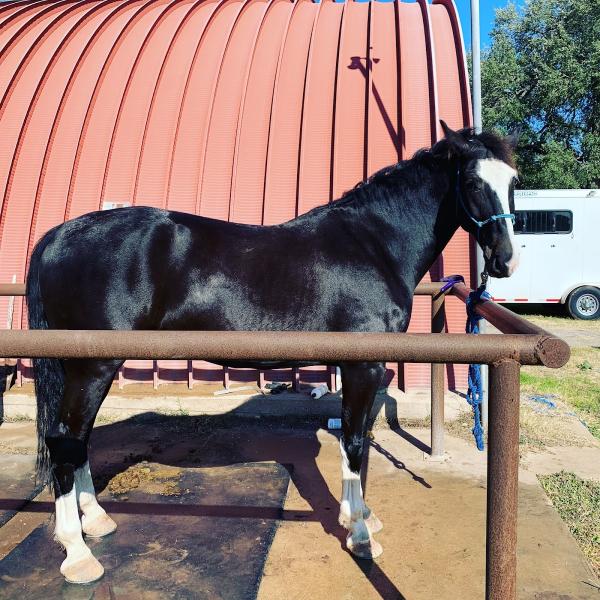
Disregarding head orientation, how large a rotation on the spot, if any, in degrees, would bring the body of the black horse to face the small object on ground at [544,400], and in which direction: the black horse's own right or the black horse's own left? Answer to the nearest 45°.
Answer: approximately 45° to the black horse's own left

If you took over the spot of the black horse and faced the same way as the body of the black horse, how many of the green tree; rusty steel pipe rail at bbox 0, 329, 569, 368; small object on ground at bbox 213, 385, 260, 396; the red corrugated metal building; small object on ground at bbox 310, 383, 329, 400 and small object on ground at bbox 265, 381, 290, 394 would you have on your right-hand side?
1

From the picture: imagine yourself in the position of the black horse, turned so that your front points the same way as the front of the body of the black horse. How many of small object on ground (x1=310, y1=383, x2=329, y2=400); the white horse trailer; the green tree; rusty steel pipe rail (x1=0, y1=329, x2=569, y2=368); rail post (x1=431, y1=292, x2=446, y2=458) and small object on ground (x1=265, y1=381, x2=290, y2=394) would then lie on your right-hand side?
1

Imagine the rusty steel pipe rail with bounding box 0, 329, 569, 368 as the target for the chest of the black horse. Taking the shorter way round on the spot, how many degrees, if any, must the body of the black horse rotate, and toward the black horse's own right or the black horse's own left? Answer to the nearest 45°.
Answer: approximately 90° to the black horse's own right

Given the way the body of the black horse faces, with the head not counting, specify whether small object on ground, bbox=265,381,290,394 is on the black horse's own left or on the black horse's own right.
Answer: on the black horse's own left

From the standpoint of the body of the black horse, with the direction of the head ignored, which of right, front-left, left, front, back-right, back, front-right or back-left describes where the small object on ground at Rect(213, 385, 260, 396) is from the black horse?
left

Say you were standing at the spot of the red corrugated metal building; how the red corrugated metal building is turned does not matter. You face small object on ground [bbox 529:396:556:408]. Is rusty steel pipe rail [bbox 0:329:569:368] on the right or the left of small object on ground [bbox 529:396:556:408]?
right

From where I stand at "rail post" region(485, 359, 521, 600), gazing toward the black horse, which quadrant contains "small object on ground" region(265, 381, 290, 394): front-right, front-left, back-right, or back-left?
front-right

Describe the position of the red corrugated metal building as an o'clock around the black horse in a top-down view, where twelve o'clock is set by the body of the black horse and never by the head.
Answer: The red corrugated metal building is roughly at 9 o'clock from the black horse.

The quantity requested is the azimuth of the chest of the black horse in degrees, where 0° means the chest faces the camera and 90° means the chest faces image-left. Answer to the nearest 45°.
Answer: approximately 270°

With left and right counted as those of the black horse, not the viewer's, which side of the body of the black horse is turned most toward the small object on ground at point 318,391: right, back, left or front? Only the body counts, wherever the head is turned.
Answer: left
